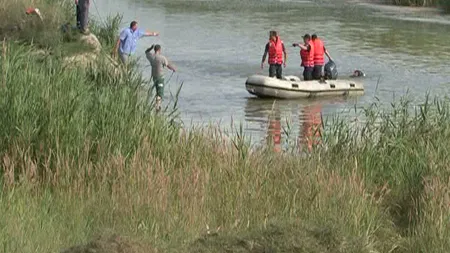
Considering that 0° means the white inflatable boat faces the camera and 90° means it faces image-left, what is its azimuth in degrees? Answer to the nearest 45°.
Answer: approximately 90°

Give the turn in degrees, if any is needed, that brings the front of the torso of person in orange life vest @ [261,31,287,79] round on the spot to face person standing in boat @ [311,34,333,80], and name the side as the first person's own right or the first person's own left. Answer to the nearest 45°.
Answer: approximately 90° to the first person's own left

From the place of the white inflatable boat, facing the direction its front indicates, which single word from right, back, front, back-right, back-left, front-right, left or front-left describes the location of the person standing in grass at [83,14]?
front

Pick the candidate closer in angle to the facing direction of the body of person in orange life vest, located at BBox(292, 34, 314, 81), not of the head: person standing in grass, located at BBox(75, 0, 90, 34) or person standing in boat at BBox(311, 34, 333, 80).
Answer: the person standing in grass

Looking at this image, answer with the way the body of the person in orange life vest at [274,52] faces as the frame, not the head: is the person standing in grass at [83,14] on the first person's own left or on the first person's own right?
on the first person's own right

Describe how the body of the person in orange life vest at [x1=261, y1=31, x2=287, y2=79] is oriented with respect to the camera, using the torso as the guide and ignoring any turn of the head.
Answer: toward the camera

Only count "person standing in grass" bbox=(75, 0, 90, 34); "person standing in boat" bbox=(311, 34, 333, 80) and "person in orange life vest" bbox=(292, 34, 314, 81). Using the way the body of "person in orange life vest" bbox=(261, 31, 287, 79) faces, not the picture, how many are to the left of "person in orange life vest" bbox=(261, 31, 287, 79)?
2
